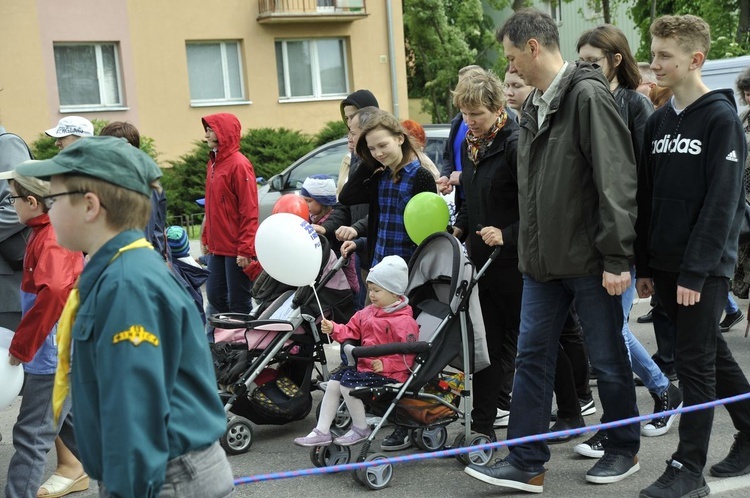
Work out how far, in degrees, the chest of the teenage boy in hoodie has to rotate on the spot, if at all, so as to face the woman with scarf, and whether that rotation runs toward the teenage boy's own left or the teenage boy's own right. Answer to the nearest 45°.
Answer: approximately 90° to the teenage boy's own right

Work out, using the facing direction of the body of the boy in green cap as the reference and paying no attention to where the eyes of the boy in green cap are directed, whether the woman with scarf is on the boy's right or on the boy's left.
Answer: on the boy's right

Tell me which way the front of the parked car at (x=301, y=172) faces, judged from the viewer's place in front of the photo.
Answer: facing to the left of the viewer

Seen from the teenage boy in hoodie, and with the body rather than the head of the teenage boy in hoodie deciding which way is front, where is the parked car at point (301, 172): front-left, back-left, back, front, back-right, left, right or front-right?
right

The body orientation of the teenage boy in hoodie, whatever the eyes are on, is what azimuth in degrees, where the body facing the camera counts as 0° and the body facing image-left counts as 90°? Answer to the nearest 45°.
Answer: approximately 45°

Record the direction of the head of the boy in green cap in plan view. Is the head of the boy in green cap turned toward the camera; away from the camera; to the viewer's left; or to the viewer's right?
to the viewer's left

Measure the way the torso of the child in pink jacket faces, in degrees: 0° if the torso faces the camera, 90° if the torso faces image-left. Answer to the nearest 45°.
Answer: approximately 45°

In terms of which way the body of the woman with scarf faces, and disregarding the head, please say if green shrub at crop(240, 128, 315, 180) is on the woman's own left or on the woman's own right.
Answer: on the woman's own right

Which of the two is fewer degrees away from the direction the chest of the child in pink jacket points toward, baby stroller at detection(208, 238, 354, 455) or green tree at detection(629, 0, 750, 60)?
the baby stroller
